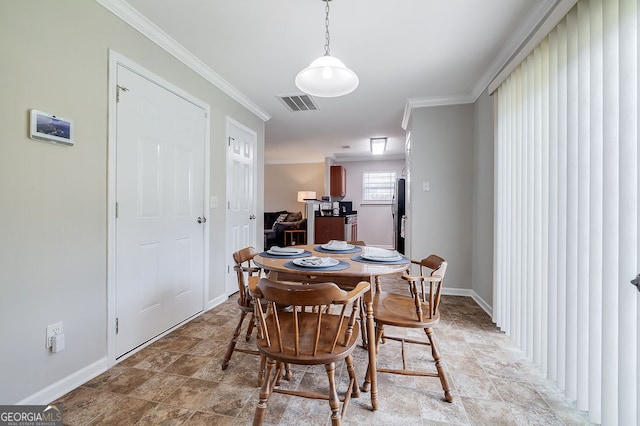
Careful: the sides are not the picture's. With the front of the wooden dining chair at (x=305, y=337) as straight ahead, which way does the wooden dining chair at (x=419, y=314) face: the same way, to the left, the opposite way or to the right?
to the left

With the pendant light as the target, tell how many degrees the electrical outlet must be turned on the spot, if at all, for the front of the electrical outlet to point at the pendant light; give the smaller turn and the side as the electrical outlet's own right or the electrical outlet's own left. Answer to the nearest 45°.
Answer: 0° — it already faces it

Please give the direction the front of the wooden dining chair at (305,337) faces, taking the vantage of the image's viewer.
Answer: facing away from the viewer

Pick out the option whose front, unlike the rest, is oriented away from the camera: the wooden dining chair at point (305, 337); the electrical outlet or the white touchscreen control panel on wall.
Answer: the wooden dining chair

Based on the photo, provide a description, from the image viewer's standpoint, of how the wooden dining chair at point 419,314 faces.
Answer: facing to the left of the viewer

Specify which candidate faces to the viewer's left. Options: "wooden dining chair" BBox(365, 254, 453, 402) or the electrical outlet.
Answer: the wooden dining chair

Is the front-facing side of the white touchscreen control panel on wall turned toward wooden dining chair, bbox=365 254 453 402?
yes

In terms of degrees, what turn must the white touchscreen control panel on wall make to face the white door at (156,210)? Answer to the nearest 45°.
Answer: approximately 90° to its left

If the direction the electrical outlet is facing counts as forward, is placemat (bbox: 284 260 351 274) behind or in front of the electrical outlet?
in front

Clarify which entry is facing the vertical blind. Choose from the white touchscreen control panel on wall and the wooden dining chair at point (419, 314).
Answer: the white touchscreen control panel on wall

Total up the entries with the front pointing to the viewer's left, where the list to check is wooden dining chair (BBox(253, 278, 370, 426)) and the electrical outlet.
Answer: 0

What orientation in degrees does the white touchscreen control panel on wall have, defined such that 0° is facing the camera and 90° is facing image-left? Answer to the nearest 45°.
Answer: approximately 315°

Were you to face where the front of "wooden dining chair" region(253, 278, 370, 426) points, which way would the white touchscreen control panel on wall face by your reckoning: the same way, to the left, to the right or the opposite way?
to the right

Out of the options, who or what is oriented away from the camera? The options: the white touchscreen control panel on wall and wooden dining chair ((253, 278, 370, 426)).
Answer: the wooden dining chair
